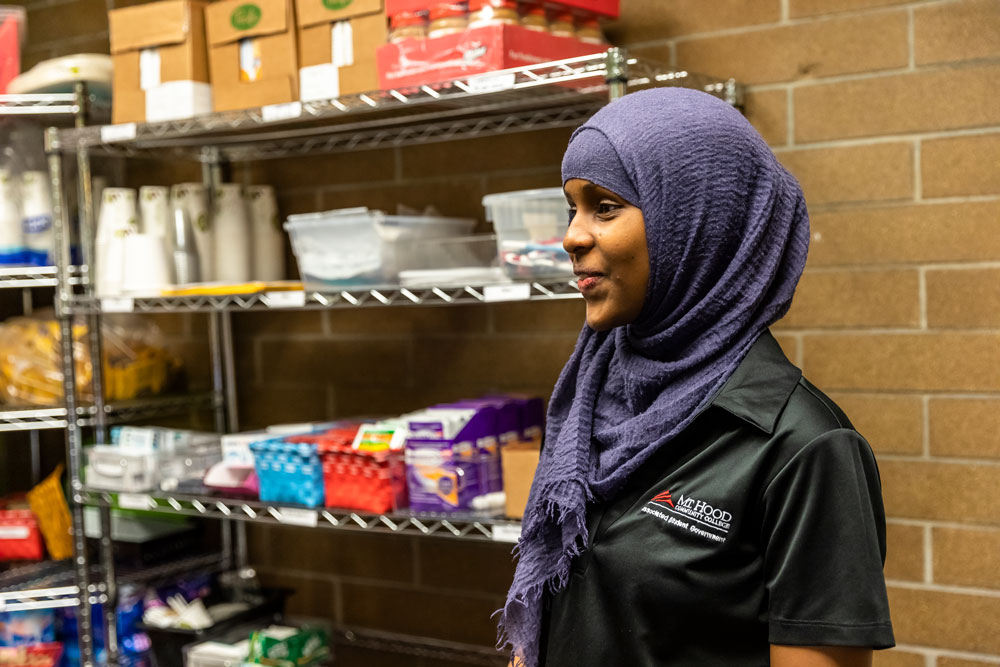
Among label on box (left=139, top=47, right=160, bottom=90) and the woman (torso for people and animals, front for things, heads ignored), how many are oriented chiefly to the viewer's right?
0

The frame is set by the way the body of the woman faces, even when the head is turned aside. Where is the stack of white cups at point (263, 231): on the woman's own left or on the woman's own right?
on the woman's own right

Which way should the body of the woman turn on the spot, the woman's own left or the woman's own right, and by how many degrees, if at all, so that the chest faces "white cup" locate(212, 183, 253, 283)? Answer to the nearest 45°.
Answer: approximately 90° to the woman's own right

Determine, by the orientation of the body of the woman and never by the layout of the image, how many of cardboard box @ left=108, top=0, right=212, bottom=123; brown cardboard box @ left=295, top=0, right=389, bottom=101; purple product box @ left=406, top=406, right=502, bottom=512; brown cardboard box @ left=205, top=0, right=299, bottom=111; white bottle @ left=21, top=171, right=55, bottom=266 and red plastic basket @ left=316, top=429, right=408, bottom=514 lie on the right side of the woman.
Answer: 6

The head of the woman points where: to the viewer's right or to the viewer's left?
to the viewer's left

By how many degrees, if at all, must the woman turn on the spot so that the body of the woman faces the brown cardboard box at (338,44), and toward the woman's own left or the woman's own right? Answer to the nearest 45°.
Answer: approximately 90° to the woman's own right

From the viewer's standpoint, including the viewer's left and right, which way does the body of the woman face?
facing the viewer and to the left of the viewer

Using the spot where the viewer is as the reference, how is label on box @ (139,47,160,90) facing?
facing the viewer
